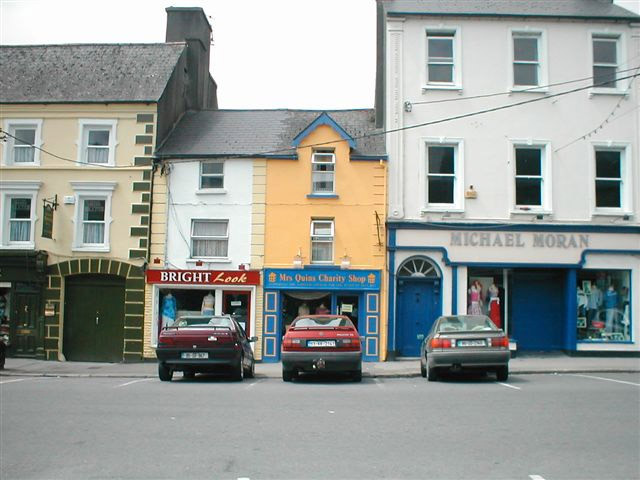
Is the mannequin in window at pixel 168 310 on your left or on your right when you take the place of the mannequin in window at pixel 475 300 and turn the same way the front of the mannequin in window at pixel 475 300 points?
on your right

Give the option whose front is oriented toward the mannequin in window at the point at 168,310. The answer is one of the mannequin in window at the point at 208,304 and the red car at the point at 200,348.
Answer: the red car

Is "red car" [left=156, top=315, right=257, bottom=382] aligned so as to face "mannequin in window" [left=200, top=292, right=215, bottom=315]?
yes

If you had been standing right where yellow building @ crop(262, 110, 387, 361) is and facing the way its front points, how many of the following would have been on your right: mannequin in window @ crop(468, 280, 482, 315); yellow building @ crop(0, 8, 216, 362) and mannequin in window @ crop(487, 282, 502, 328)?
1

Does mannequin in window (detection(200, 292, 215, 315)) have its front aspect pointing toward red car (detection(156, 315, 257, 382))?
yes

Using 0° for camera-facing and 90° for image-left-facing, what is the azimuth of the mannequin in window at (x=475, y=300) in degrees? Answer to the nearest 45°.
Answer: approximately 0°

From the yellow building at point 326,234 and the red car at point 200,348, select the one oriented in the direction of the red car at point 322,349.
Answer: the yellow building

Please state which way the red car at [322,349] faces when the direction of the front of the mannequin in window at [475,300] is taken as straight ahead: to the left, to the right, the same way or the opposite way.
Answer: the opposite way

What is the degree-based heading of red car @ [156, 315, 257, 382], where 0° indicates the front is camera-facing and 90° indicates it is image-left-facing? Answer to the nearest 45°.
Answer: approximately 180°

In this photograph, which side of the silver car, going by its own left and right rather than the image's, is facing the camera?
back

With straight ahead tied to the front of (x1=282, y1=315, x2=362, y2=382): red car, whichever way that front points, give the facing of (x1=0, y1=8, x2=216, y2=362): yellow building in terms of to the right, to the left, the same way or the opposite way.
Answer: the opposite way

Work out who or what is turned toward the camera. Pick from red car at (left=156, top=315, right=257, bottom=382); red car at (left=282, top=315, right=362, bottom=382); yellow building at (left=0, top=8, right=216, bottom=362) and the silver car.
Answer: the yellow building

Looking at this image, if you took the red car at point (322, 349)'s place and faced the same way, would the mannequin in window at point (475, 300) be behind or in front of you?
in front

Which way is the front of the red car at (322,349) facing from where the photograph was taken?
facing away from the viewer

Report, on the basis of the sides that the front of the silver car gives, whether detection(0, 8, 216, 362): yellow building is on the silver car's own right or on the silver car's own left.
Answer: on the silver car's own left
